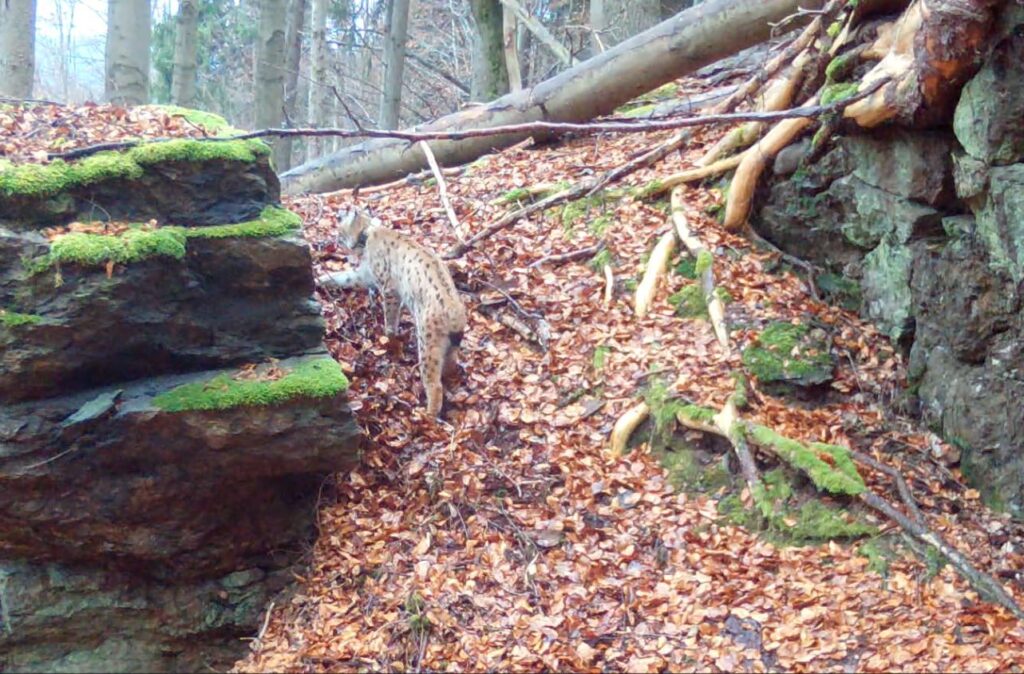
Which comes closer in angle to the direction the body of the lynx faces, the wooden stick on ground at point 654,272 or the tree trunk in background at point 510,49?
the tree trunk in background

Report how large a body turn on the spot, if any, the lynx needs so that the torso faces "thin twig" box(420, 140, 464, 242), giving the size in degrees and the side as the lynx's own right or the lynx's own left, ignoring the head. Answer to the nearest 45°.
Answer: approximately 45° to the lynx's own right

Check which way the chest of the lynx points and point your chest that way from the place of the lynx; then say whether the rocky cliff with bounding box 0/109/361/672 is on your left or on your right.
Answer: on your left

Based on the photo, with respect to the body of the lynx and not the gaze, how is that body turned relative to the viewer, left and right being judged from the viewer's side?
facing away from the viewer and to the left of the viewer

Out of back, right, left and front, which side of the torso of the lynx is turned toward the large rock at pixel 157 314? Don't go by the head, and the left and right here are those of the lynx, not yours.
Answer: left

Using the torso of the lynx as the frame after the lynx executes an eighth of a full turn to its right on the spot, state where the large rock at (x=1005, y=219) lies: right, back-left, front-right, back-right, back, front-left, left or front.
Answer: back-right

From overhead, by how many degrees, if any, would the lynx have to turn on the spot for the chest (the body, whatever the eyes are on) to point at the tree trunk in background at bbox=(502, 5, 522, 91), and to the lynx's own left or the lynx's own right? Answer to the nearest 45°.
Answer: approximately 45° to the lynx's own right
